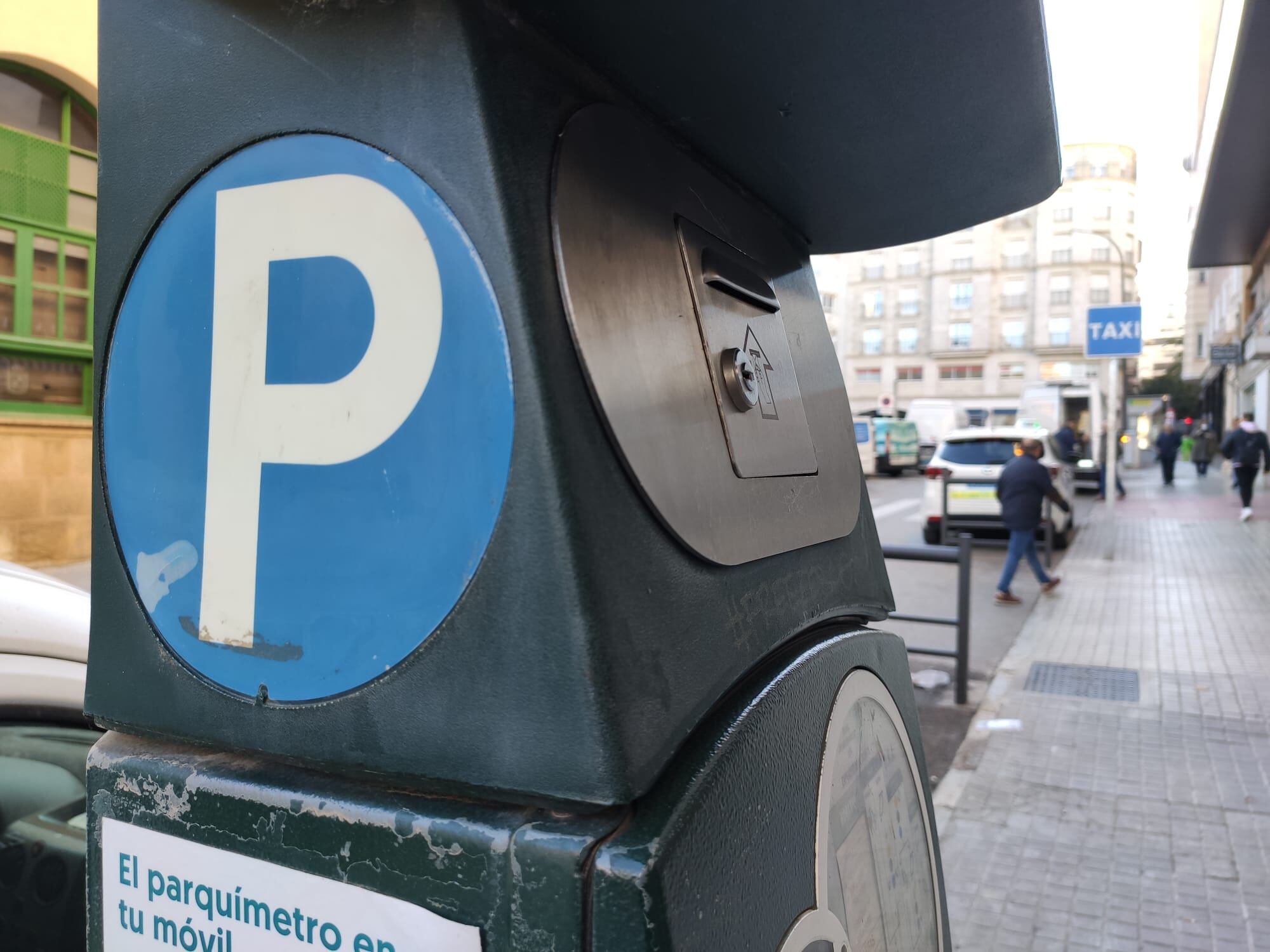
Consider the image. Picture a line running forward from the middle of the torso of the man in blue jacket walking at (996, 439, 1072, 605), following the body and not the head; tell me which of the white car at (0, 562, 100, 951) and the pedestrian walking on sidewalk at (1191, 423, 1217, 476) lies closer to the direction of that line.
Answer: the pedestrian walking on sidewalk

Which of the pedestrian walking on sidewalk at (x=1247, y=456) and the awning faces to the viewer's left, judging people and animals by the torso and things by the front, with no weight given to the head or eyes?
the awning

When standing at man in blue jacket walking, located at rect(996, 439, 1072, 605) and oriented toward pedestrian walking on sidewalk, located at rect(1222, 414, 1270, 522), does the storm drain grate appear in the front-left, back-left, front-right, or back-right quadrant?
back-right

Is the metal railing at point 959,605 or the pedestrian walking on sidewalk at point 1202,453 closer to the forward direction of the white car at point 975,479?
the pedestrian walking on sidewalk

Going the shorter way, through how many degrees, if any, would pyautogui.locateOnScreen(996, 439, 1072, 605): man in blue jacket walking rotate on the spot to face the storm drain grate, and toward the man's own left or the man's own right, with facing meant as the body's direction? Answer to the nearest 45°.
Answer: approximately 135° to the man's own right

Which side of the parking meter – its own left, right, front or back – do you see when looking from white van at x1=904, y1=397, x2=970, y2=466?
left

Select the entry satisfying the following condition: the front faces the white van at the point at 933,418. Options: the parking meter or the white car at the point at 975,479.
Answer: the white car

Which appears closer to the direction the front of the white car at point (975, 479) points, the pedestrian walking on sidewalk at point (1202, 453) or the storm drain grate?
the pedestrian walking on sidewalk

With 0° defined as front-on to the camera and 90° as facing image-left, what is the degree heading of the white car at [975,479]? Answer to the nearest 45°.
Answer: approximately 180°

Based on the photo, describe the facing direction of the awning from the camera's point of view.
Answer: facing to the left of the viewer
